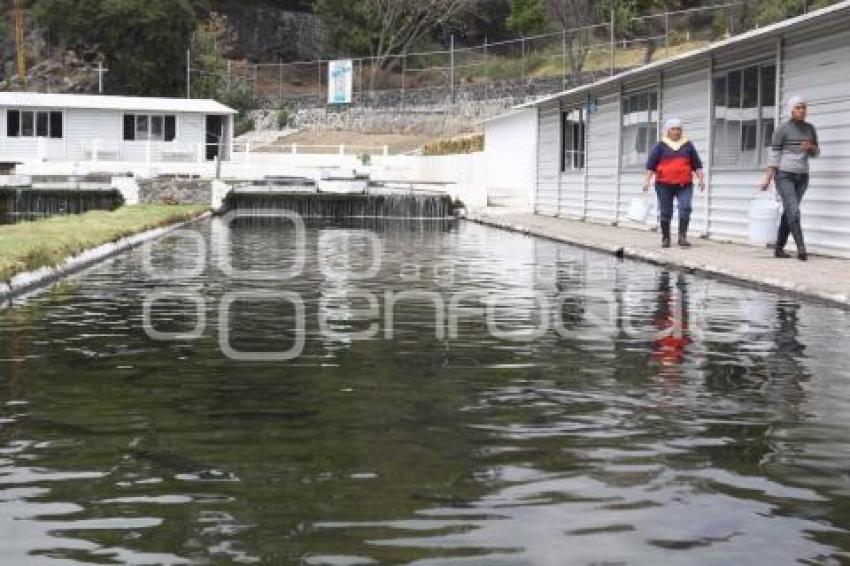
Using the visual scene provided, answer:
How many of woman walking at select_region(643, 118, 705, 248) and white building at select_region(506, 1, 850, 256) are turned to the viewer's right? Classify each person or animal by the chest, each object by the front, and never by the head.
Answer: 0

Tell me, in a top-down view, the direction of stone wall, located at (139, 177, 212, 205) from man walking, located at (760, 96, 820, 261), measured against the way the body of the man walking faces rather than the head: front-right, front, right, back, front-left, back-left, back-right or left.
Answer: back

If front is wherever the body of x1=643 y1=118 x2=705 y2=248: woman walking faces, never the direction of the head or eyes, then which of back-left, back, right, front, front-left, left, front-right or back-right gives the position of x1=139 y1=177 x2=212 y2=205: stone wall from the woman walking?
back-right

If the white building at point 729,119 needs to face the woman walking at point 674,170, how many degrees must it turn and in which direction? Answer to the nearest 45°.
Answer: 0° — it already faces them

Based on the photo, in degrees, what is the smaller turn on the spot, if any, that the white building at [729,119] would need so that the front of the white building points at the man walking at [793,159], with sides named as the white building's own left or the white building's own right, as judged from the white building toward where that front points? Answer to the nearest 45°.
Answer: approximately 45° to the white building's own left

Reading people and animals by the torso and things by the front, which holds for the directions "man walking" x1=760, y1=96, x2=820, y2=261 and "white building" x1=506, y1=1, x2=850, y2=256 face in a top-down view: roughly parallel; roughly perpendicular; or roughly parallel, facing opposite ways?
roughly perpendicular

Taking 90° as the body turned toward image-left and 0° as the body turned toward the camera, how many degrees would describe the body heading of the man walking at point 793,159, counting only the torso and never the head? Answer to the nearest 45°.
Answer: approximately 315°

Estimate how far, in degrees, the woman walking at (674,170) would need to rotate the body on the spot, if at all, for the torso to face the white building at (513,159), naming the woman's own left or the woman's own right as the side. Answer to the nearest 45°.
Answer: approximately 180°
